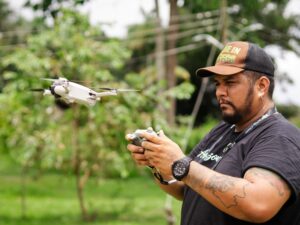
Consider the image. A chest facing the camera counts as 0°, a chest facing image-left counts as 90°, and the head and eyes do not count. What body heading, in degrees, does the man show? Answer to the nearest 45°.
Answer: approximately 45°

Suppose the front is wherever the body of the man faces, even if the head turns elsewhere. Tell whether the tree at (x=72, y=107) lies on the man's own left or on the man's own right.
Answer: on the man's own right
